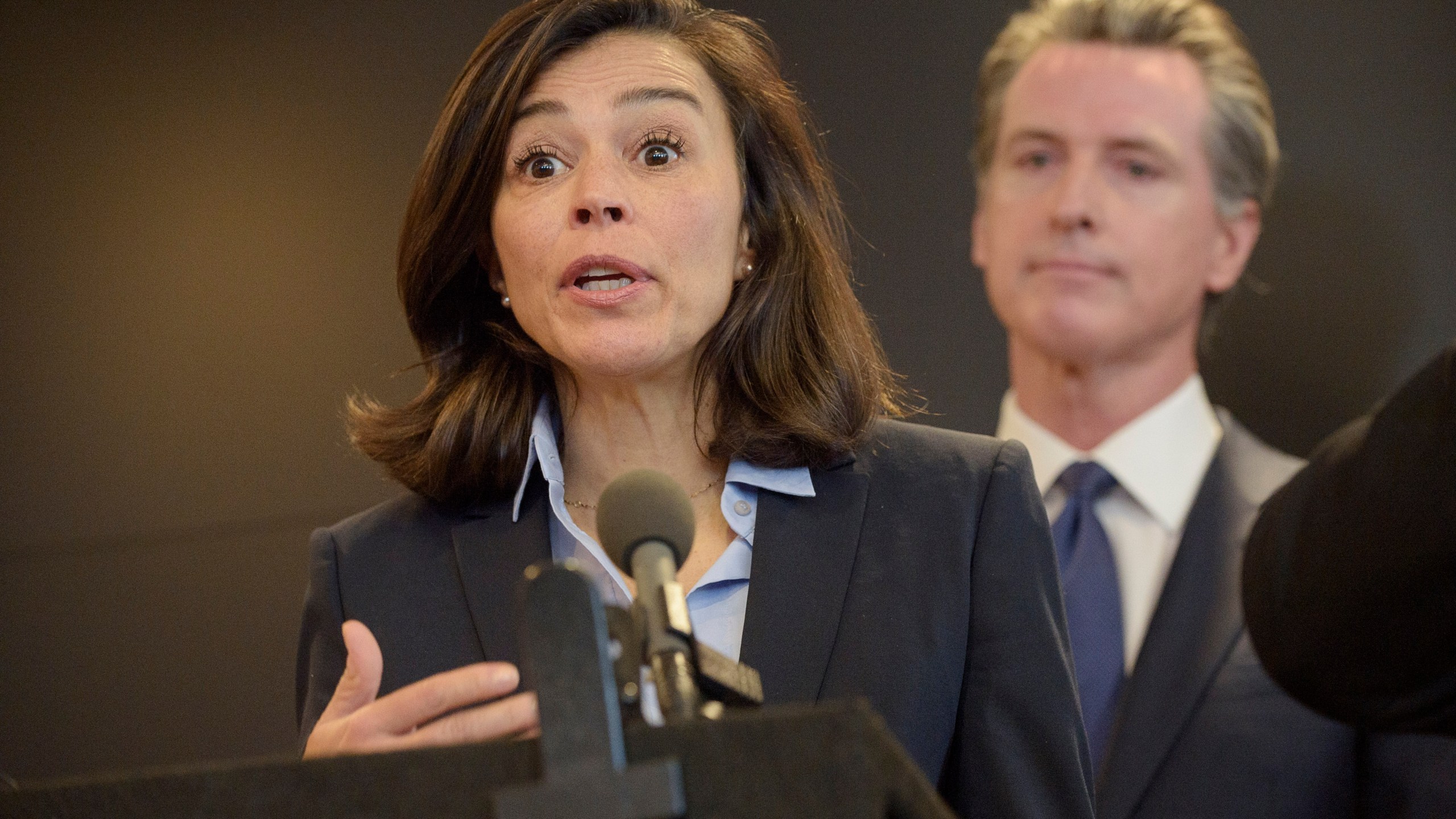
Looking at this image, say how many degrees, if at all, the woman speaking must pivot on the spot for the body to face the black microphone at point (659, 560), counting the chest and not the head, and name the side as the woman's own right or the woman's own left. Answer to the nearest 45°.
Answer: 0° — they already face it

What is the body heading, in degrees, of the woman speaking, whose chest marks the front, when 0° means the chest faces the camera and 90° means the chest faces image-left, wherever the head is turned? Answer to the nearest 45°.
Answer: approximately 0°

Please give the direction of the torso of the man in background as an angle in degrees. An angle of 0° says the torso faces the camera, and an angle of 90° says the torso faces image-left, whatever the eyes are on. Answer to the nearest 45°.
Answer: approximately 45°

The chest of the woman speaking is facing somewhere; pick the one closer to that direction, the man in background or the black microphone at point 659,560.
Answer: the black microphone

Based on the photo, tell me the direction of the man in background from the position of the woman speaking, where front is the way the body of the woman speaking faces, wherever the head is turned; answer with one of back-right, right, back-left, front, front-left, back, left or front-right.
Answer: back-left

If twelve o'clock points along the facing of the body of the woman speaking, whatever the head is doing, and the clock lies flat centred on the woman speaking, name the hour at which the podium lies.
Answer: The podium is roughly at 12 o'clock from the woman speaking.
